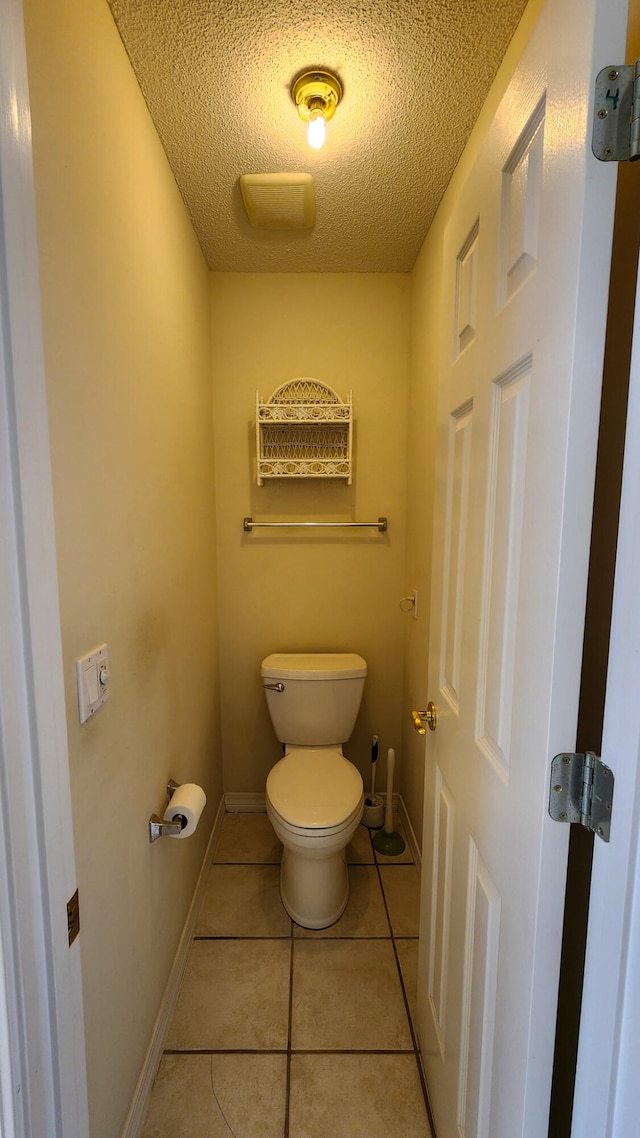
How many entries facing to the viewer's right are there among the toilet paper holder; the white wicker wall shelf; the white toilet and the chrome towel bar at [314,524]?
1

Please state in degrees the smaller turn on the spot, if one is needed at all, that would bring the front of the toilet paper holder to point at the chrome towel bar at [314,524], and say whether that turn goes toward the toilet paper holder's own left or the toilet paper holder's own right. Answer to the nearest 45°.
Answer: approximately 45° to the toilet paper holder's own left

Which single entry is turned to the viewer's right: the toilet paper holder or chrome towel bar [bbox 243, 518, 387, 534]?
the toilet paper holder

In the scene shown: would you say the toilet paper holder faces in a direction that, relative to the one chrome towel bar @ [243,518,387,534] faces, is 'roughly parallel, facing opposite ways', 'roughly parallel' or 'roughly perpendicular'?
roughly perpendicular

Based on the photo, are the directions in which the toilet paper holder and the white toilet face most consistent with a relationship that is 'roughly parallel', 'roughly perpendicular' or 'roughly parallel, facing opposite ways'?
roughly perpendicular

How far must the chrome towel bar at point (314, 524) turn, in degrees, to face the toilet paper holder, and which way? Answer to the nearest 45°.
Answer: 0° — it already faces it

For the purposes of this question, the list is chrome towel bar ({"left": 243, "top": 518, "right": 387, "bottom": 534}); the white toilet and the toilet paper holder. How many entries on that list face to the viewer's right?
1

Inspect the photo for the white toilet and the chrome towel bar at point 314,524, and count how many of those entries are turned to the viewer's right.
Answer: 0

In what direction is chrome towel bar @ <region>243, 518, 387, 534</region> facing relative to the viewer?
toward the camera

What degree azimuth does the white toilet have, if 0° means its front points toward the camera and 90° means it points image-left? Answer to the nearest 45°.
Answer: approximately 0°
